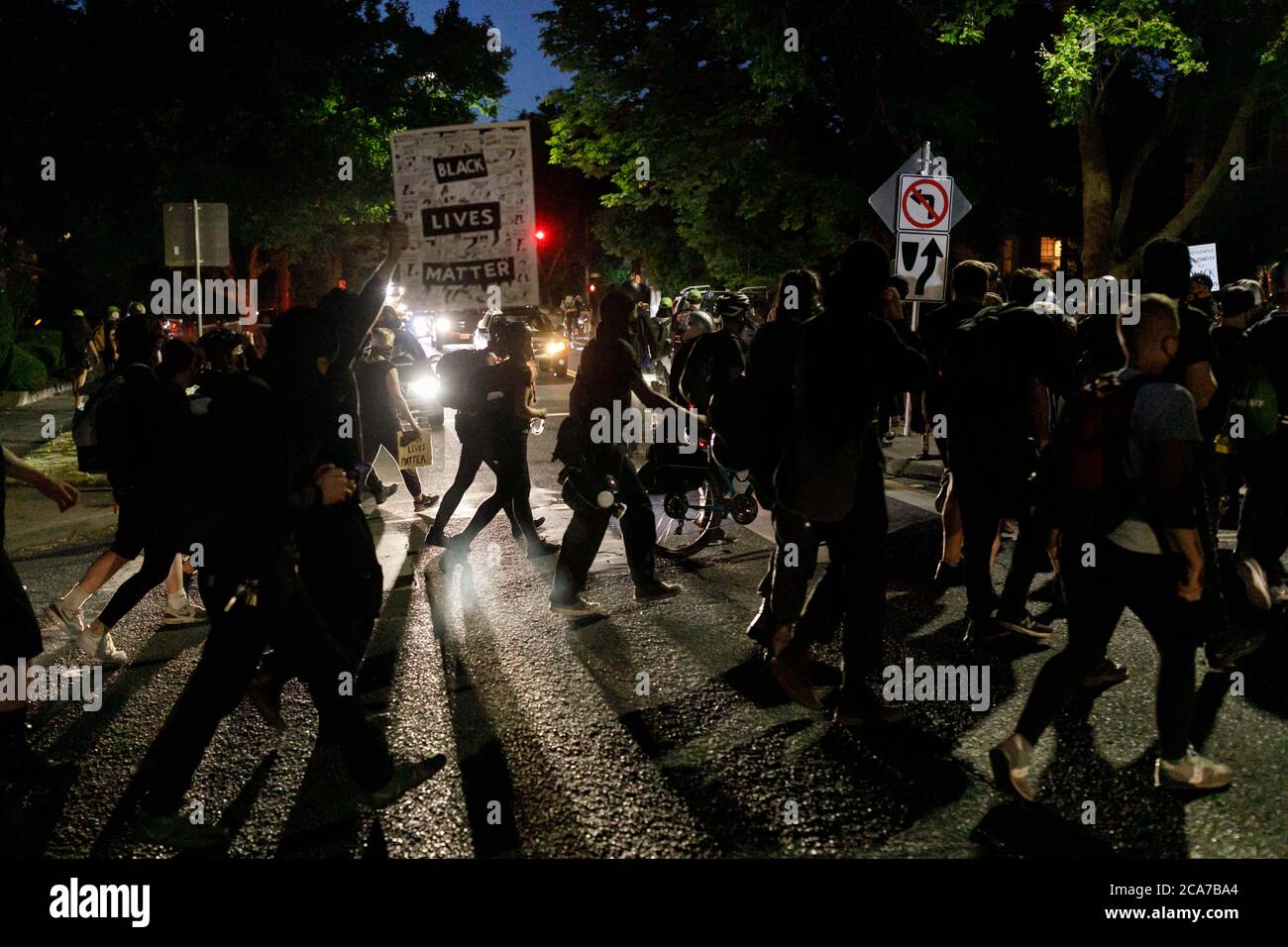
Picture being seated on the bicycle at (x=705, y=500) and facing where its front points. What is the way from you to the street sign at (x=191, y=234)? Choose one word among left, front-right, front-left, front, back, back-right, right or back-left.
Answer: back-left

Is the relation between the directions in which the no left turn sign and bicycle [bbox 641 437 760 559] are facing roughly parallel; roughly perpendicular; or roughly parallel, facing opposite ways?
roughly perpendicular

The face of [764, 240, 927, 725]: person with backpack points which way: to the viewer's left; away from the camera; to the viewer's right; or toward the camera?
away from the camera
